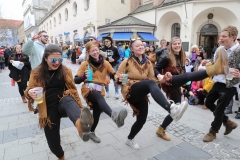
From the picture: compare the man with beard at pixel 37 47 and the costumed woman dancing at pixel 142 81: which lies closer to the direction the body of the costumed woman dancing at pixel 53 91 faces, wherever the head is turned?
the costumed woman dancing

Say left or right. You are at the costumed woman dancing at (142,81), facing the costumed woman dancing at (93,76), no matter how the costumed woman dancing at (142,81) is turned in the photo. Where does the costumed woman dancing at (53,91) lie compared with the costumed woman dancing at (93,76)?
left

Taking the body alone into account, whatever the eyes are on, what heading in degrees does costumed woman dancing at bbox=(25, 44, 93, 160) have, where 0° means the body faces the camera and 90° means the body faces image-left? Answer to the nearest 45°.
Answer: approximately 315°

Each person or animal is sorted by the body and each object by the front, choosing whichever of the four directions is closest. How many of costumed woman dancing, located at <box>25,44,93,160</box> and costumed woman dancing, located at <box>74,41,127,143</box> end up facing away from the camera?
0

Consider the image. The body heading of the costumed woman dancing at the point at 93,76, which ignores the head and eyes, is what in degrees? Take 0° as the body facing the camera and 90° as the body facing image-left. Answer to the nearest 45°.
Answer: approximately 315°

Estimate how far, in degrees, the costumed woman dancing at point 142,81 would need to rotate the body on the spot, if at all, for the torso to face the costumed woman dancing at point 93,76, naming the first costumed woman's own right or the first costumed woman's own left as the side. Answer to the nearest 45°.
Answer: approximately 135° to the first costumed woman's own right

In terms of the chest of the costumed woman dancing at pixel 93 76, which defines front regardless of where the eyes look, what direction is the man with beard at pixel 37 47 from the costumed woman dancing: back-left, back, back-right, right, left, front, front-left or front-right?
back

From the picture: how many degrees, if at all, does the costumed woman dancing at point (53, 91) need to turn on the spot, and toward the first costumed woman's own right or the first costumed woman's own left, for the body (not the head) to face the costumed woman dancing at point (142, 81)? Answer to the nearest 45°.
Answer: approximately 45° to the first costumed woman's own left
